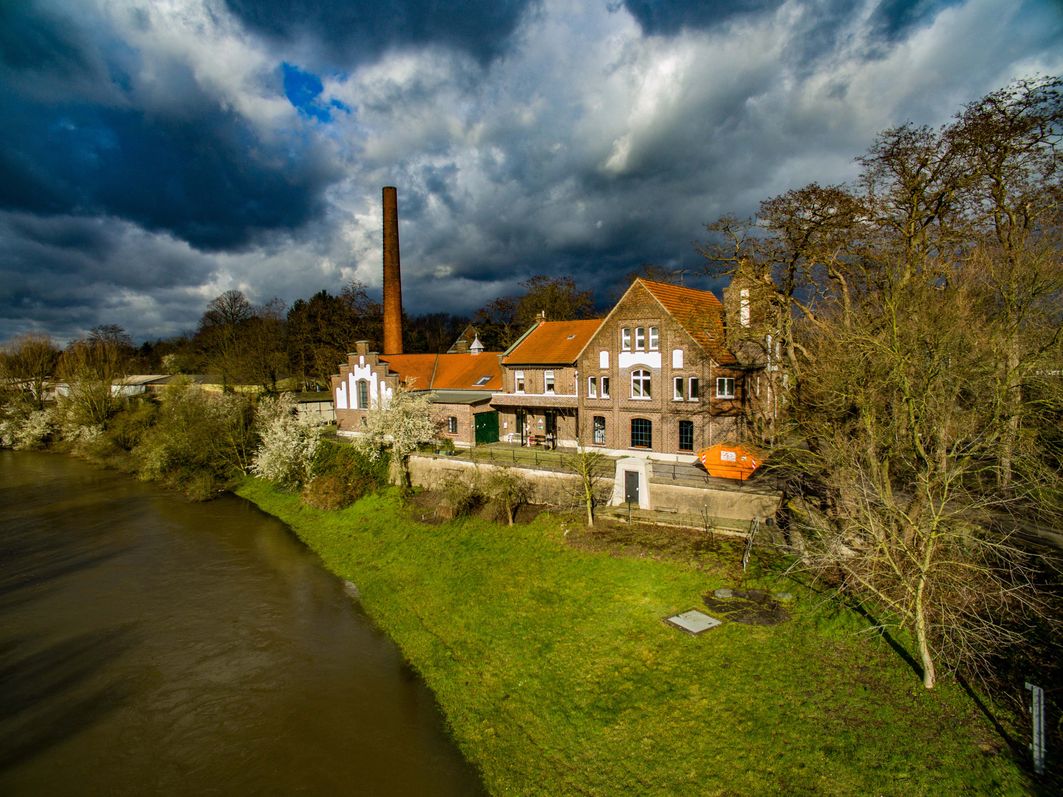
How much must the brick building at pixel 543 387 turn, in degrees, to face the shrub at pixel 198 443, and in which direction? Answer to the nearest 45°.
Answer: approximately 90° to its right

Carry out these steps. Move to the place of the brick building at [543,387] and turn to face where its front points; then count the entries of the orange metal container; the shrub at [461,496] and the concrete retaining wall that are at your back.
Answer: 0

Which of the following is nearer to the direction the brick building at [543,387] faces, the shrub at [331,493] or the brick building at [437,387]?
the shrub

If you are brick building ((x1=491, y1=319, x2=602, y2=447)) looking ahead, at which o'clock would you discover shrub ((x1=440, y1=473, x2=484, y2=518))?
The shrub is roughly at 1 o'clock from the brick building.

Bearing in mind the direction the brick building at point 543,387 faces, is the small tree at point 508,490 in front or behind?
in front

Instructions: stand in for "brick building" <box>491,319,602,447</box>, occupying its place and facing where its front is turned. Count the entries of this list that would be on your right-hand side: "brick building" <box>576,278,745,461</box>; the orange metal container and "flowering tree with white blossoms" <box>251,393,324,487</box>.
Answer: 1

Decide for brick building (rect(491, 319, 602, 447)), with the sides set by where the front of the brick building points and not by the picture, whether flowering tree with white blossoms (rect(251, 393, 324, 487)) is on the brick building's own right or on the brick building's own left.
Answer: on the brick building's own right

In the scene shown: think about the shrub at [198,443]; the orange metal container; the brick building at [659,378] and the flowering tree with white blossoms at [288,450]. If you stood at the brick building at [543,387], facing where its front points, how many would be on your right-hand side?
2

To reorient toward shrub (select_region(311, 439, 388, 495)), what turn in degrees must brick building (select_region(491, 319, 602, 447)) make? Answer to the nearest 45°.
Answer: approximately 90° to its right

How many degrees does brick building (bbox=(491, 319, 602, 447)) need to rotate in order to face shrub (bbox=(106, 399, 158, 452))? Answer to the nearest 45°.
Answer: approximately 90° to its right

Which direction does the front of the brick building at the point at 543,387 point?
toward the camera

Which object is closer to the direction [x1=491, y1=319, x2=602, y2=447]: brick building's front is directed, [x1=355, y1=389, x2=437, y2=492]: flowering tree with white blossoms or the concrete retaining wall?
the concrete retaining wall

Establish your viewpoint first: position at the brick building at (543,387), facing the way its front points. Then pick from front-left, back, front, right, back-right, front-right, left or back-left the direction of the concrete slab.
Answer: front

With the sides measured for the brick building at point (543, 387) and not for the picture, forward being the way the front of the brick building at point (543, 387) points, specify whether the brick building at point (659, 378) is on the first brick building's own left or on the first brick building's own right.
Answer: on the first brick building's own left
